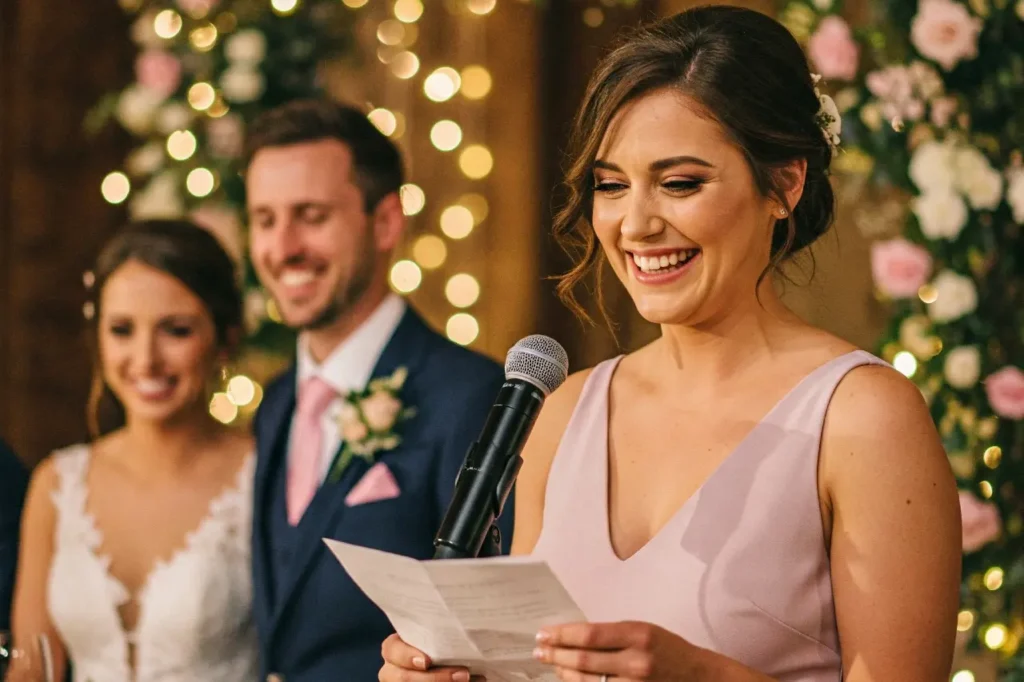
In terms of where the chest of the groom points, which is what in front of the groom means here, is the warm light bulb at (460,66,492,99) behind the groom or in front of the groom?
behind

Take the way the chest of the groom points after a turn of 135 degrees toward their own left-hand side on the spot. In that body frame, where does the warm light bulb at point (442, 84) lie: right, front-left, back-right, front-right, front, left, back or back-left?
left

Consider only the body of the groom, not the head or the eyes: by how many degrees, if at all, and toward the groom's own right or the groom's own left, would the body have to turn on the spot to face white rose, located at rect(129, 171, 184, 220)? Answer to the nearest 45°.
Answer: approximately 90° to the groom's own right

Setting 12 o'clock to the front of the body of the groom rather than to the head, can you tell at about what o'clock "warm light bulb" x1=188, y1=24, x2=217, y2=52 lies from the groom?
The warm light bulb is roughly at 4 o'clock from the groom.

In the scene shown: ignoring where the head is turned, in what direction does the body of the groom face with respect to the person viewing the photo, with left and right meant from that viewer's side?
facing the viewer and to the left of the viewer

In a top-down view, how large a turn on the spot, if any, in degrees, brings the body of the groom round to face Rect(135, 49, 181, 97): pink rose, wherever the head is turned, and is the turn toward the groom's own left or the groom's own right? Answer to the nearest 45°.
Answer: approximately 135° to the groom's own right

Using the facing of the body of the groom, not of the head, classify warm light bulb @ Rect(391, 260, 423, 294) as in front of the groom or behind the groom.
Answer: behind

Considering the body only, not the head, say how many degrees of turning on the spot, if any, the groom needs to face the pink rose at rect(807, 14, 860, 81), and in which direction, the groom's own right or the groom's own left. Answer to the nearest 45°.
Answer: approximately 135° to the groom's own left

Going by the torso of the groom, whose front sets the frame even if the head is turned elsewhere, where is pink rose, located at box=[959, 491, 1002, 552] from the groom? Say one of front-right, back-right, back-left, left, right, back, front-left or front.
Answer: back-left
